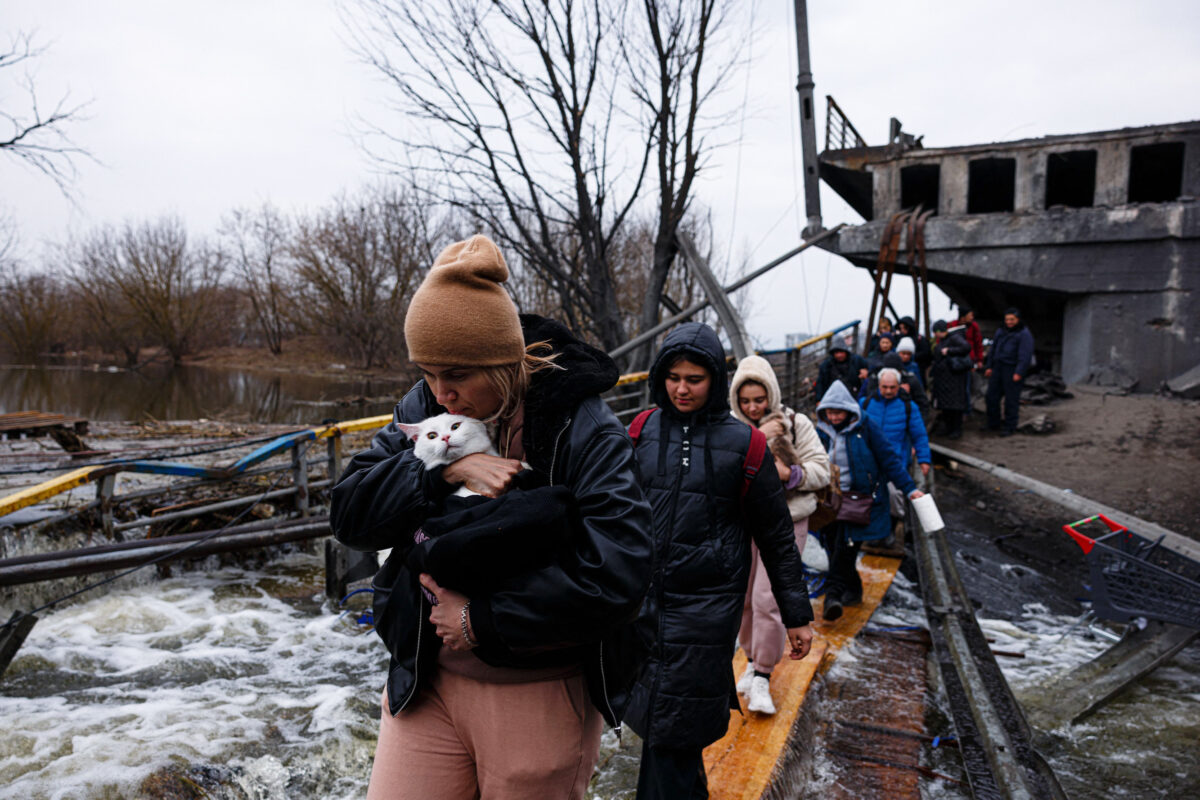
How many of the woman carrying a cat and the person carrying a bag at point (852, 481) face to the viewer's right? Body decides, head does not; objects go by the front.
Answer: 0

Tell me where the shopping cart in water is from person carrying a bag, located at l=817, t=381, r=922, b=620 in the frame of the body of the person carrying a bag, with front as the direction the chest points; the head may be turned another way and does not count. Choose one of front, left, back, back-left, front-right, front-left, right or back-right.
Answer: back-left

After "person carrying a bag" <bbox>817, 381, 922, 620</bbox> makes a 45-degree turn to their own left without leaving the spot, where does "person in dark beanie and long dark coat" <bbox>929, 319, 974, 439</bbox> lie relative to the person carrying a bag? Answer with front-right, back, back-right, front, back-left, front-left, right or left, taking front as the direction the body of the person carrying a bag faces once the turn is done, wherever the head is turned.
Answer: back

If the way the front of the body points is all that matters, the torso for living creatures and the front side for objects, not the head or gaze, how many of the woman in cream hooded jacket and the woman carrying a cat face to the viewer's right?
0

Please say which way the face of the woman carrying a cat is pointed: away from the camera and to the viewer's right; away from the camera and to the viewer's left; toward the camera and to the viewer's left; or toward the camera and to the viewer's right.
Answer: toward the camera and to the viewer's left

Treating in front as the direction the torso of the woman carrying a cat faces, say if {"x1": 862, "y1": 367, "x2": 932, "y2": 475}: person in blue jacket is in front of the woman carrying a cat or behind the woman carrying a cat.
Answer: behind

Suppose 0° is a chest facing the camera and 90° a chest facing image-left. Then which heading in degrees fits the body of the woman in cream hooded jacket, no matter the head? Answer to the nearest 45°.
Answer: approximately 45°

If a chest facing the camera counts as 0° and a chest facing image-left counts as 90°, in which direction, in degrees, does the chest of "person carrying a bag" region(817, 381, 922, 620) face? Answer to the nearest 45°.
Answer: approximately 45°

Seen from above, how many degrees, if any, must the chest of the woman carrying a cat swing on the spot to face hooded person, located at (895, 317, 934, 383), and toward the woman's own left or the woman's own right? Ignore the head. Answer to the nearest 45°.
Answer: approximately 180°

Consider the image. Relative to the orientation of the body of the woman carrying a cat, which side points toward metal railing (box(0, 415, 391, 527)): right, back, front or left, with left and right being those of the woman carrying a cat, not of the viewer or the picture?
right

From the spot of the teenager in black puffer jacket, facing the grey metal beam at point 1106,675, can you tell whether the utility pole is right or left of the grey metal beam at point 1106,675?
left

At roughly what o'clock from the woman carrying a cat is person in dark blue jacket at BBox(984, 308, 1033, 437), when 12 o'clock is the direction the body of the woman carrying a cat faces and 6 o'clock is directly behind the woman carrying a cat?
The person in dark blue jacket is roughly at 6 o'clock from the woman carrying a cat.
